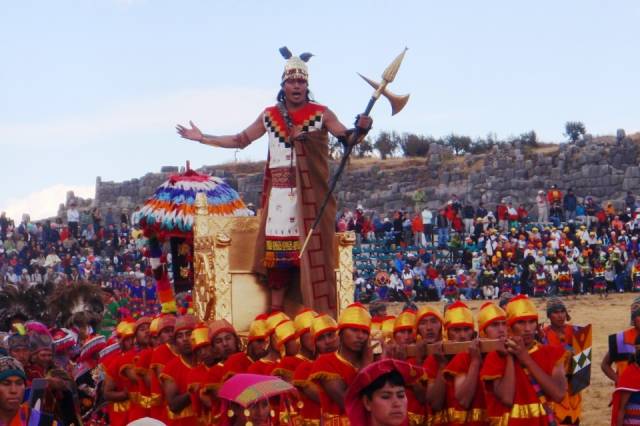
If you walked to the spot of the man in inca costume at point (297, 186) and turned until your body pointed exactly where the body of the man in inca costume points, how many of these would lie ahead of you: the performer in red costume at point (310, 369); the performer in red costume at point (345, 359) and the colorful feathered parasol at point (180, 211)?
2

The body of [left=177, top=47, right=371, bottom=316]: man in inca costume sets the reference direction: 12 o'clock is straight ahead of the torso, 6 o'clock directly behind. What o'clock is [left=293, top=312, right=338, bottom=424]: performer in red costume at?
The performer in red costume is roughly at 12 o'clock from the man in inca costume.

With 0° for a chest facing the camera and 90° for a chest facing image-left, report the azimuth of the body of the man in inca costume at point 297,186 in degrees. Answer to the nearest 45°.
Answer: approximately 0°

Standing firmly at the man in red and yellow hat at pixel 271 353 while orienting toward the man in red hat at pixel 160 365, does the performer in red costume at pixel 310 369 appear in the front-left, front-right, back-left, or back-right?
back-left

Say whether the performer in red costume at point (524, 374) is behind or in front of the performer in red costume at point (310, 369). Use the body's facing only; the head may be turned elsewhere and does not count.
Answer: in front
